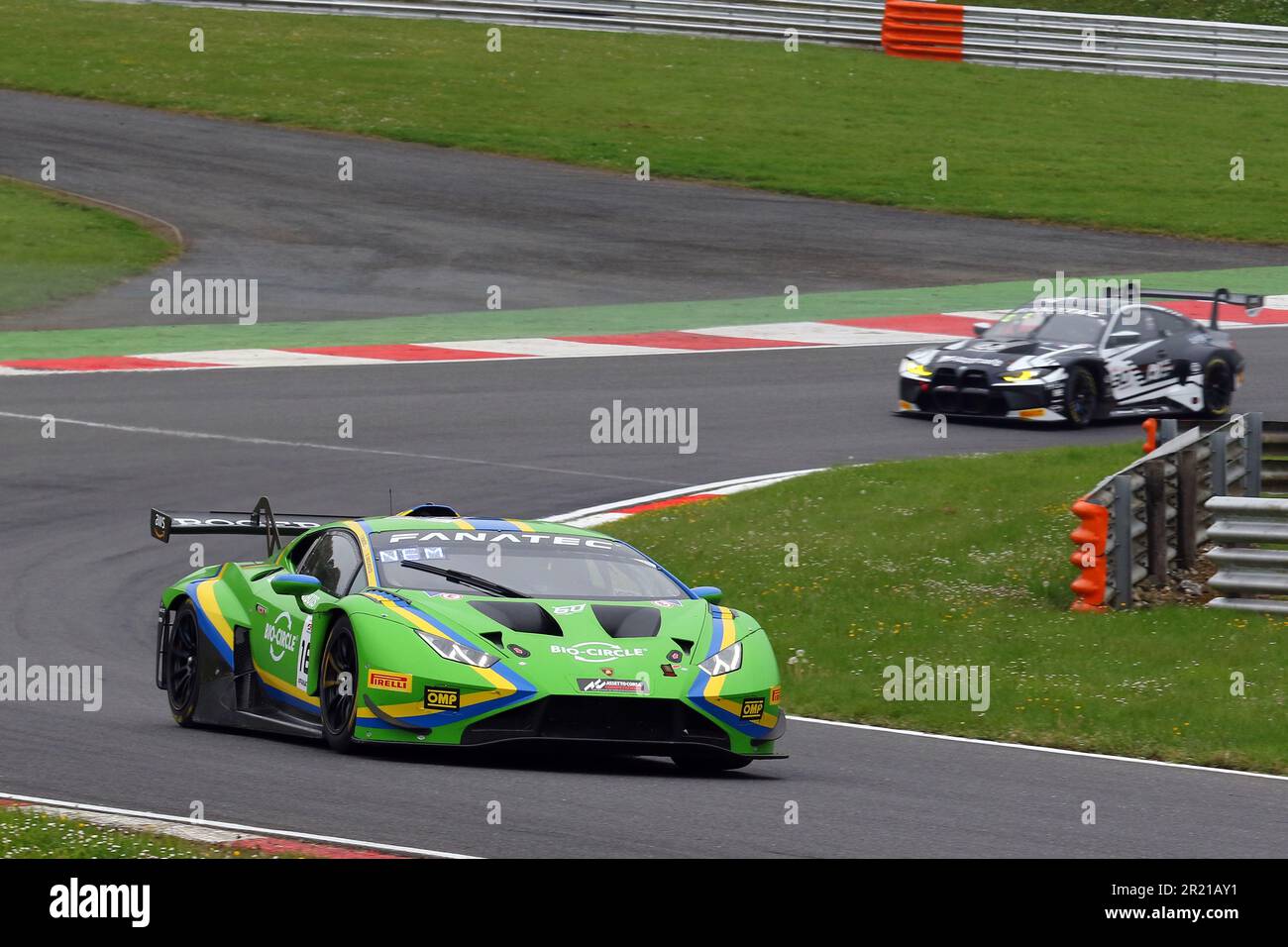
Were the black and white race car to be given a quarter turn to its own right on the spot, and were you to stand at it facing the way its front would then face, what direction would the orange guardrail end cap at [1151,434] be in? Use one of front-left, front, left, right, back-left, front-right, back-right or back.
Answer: back-left

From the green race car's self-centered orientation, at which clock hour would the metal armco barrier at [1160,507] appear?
The metal armco barrier is roughly at 9 o'clock from the green race car.

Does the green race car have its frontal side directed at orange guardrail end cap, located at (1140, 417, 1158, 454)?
no

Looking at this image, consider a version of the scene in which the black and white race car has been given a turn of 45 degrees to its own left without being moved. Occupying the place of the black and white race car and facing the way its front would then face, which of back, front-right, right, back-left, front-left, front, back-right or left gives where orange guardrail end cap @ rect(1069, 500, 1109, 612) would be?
front

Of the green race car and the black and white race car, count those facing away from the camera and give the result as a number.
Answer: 0

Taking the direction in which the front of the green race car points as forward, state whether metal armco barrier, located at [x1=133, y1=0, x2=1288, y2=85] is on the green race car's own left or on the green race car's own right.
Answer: on the green race car's own left

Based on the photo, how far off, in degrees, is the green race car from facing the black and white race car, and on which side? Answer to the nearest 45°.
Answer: approximately 90° to its left

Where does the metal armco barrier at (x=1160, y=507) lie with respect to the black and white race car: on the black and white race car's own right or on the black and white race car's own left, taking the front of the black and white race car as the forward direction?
on the black and white race car's own left

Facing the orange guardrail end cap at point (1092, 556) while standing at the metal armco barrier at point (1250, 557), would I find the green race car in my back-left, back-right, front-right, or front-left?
front-left

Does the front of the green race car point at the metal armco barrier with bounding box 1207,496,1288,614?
no

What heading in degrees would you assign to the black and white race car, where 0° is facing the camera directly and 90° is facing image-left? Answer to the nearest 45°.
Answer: approximately 45°

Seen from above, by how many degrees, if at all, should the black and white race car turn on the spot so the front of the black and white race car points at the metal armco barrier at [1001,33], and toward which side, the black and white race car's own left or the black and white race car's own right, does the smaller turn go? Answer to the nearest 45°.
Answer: approximately 135° to the black and white race car's own right

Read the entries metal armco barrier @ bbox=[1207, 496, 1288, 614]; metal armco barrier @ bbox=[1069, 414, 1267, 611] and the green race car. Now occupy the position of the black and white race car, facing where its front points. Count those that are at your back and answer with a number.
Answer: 0

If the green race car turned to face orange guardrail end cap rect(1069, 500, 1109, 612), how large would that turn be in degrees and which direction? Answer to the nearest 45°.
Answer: approximately 90° to its left

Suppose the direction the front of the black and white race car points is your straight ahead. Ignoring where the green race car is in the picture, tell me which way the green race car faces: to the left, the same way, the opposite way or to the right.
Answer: to the left
